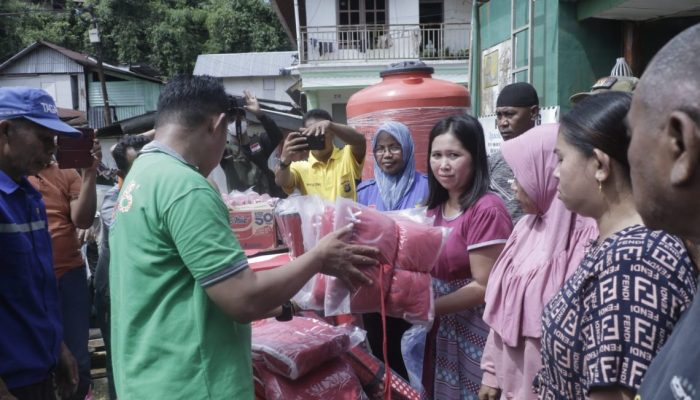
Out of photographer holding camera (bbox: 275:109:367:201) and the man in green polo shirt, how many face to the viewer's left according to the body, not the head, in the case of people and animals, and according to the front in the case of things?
0

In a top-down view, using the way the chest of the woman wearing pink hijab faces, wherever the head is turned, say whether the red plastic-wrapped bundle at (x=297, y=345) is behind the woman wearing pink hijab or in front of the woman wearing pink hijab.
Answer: in front

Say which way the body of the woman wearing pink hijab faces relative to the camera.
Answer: to the viewer's left

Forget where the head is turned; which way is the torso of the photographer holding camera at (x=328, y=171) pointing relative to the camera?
toward the camera

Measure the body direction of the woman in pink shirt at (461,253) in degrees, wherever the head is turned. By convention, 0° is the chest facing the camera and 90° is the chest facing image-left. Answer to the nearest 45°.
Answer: approximately 45°

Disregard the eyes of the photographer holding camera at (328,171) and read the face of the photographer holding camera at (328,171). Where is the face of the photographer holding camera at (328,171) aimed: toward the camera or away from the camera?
toward the camera

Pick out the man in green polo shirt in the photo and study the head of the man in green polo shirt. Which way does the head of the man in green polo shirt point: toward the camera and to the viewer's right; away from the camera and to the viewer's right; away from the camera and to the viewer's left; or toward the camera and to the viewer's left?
away from the camera and to the viewer's right

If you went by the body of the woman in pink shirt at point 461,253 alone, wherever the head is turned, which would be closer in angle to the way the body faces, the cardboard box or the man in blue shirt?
the man in blue shirt

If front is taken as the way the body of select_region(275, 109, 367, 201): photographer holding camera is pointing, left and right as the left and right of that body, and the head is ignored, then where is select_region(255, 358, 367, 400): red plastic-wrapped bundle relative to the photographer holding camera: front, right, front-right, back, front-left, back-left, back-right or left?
front

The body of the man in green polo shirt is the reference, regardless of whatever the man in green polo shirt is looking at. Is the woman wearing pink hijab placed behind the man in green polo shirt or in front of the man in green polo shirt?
in front

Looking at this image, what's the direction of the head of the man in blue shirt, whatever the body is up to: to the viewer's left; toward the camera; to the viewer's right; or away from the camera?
to the viewer's right
